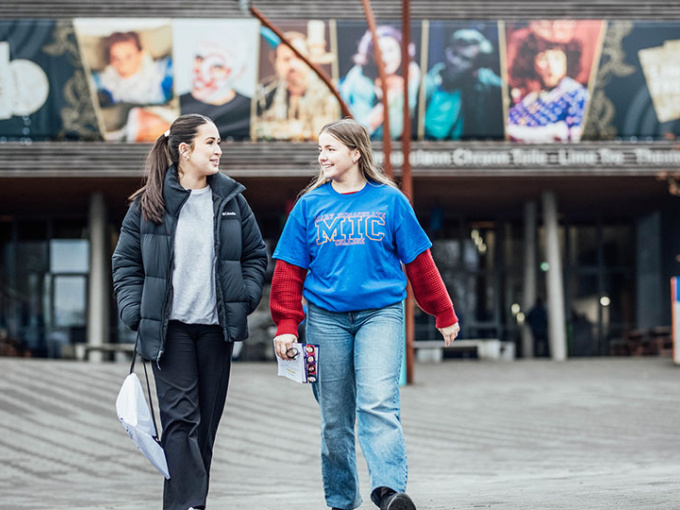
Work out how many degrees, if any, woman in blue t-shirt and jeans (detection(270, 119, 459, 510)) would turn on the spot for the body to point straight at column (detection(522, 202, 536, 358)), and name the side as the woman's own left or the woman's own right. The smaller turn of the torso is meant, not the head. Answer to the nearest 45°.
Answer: approximately 180°

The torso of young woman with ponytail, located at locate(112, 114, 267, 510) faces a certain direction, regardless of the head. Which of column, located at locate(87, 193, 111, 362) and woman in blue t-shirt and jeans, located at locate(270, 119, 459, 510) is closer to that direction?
the woman in blue t-shirt and jeans

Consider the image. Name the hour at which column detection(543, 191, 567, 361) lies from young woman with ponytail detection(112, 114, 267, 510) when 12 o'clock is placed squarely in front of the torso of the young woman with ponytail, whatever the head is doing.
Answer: The column is roughly at 7 o'clock from the young woman with ponytail.

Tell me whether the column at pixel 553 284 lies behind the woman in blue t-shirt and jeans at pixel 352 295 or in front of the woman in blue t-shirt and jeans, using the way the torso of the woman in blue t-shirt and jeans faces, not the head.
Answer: behind

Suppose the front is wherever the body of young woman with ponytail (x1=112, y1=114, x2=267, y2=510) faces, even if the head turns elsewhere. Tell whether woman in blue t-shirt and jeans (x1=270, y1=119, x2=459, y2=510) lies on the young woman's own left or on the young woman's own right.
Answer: on the young woman's own left

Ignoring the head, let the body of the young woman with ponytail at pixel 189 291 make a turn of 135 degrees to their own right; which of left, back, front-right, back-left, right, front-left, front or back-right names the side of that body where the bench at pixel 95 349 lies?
front-right

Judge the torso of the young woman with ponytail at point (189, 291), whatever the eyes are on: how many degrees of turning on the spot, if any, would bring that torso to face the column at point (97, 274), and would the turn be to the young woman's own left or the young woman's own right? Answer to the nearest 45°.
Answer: approximately 180°

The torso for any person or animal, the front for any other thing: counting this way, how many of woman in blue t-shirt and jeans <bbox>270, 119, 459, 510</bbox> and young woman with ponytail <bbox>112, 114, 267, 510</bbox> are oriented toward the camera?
2

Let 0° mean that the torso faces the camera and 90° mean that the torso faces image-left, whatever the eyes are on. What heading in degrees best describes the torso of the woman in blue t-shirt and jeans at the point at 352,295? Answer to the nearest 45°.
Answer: approximately 0°

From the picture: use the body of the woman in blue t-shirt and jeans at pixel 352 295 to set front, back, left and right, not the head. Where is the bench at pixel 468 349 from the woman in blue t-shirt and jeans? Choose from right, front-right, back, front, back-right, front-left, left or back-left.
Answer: back

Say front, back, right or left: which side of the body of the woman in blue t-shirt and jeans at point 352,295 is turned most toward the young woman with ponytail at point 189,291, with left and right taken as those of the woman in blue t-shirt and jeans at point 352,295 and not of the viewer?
right
